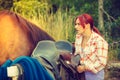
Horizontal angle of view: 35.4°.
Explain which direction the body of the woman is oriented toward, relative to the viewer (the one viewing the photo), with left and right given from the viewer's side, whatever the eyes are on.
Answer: facing the viewer and to the left of the viewer

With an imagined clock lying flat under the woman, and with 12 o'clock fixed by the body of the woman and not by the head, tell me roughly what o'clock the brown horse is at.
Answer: The brown horse is roughly at 1 o'clock from the woman.

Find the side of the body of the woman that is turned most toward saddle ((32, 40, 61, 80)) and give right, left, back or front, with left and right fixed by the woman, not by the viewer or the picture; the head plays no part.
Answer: front
